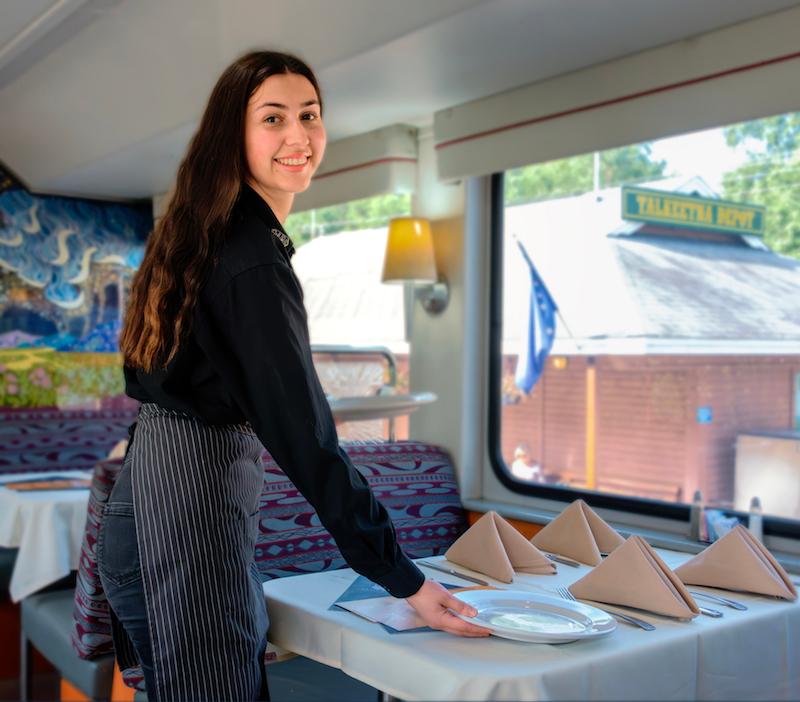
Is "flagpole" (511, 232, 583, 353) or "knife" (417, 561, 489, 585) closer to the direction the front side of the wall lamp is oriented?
the knife

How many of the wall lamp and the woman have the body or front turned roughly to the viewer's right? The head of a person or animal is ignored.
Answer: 1

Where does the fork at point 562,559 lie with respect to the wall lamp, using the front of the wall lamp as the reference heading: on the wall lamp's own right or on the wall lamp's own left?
on the wall lamp's own left

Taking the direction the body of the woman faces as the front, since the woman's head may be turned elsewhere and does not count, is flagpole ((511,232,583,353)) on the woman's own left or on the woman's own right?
on the woman's own left

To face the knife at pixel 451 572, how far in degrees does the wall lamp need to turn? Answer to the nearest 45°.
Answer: approximately 45° to its left

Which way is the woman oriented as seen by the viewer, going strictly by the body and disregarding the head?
to the viewer's right

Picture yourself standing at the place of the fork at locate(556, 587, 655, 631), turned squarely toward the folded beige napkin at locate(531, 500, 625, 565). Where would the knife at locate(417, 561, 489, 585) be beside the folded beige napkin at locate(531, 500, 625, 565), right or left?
left

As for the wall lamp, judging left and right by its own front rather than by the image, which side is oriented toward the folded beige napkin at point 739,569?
left
